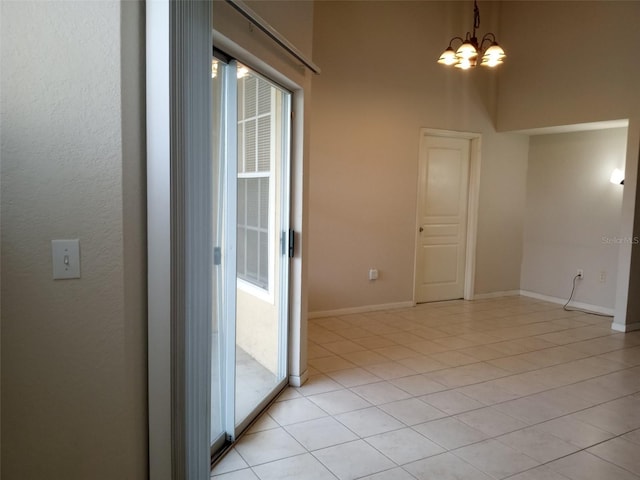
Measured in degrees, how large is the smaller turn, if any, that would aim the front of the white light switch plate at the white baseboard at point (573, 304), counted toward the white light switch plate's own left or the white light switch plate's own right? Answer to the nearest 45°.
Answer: approximately 90° to the white light switch plate's own left

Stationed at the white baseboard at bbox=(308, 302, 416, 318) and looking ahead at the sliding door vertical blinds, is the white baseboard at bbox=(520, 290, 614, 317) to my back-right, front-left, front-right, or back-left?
back-left

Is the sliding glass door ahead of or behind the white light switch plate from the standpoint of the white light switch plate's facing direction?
behind

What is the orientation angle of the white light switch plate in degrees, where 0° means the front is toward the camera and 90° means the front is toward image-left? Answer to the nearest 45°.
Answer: approximately 0°

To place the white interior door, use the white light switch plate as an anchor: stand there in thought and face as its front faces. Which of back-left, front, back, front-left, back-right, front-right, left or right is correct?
back-left

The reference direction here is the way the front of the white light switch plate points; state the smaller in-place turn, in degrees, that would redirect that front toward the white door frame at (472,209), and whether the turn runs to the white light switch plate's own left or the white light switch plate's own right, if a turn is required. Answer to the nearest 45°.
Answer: approximately 135° to the white light switch plate's own left

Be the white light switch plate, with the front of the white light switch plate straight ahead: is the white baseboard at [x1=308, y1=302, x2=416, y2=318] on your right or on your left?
on your left

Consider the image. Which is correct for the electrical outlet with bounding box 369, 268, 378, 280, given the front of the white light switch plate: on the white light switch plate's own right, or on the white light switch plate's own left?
on the white light switch plate's own left
